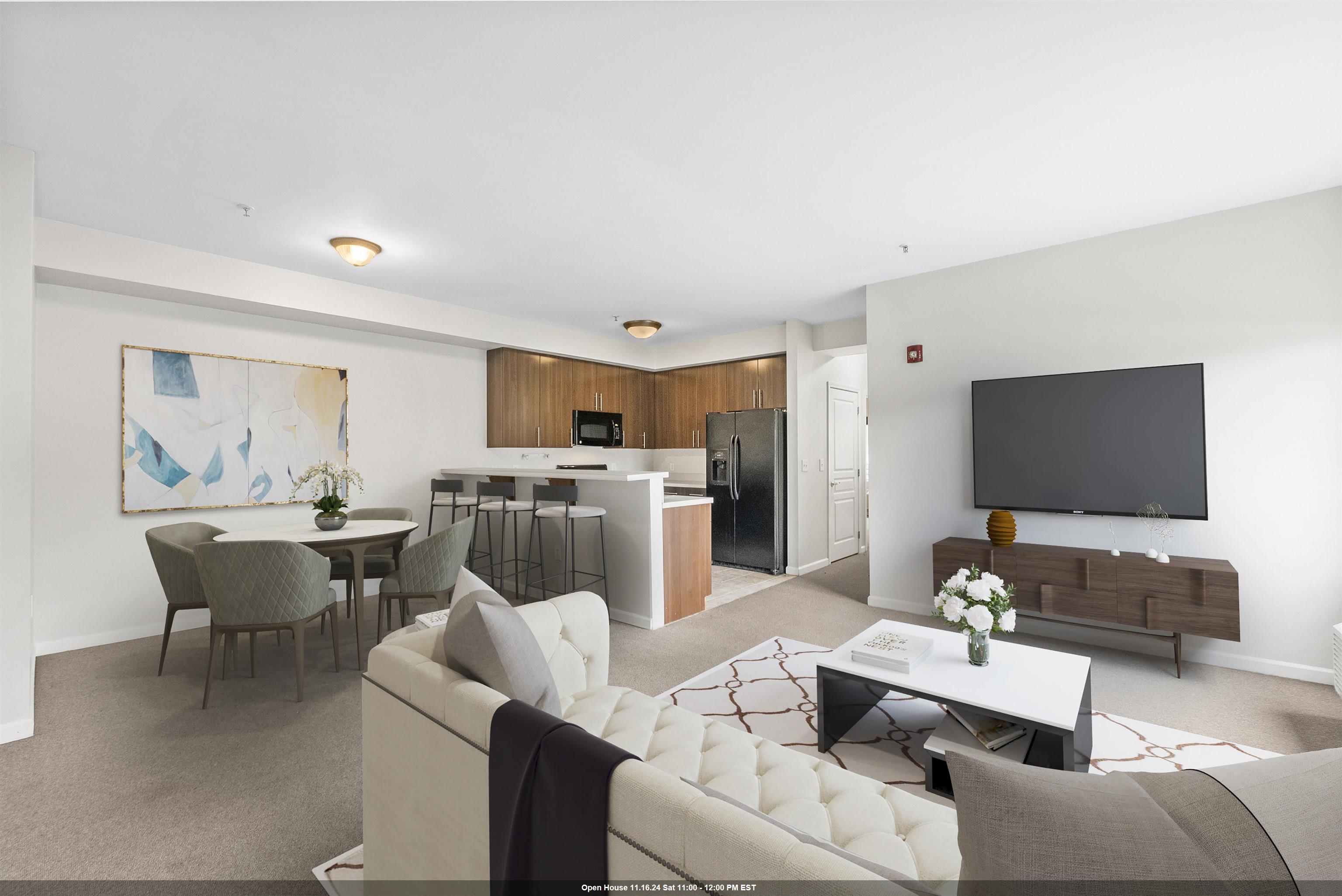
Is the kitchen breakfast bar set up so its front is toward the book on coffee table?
no

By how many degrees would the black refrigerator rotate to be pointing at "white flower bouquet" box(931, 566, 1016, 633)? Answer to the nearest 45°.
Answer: approximately 45° to its left

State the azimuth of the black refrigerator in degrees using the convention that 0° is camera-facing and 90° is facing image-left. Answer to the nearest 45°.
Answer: approximately 45°

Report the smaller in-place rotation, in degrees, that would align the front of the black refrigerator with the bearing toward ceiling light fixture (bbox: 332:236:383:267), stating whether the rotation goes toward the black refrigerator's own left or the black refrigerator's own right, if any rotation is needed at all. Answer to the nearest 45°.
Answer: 0° — it already faces it

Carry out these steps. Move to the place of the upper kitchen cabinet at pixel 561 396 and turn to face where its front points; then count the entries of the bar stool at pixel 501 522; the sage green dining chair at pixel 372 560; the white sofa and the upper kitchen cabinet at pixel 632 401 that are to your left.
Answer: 1

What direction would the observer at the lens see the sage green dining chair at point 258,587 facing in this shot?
facing away from the viewer and to the right of the viewer

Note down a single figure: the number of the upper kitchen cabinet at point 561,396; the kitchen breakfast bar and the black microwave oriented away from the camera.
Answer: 0

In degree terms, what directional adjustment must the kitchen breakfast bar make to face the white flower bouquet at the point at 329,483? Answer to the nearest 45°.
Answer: approximately 45° to its right

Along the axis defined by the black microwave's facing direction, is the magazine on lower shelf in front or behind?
in front

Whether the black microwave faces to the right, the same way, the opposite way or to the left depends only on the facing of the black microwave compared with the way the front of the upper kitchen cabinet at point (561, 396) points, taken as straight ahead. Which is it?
the same way

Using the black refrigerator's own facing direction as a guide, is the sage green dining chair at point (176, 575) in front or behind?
in front

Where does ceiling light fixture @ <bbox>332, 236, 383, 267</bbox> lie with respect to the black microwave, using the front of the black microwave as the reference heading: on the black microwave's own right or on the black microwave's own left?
on the black microwave's own right

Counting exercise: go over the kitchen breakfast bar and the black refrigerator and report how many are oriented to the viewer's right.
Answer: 0

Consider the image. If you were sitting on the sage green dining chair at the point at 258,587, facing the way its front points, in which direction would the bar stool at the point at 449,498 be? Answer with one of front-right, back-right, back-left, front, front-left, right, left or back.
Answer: front

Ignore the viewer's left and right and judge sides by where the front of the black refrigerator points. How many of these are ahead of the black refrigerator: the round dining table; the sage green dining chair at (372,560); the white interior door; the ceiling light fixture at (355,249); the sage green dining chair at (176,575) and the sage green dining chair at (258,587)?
5

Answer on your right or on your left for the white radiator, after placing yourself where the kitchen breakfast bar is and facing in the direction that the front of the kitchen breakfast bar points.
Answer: on your left

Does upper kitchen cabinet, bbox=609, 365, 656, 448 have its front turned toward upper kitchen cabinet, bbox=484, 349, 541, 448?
no
